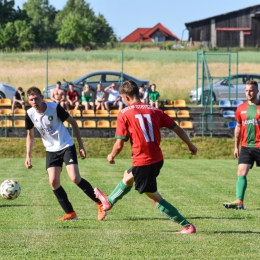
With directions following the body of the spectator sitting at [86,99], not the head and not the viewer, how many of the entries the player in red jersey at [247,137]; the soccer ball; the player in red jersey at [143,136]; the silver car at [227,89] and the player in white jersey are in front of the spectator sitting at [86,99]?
4

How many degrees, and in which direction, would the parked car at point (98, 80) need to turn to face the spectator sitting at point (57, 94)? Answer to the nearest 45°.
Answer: approximately 90° to its left

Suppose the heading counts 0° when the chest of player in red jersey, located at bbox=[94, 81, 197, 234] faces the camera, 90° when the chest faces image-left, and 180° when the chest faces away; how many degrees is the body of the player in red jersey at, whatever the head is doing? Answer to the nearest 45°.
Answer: approximately 135°

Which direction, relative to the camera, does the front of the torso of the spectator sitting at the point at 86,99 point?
toward the camera

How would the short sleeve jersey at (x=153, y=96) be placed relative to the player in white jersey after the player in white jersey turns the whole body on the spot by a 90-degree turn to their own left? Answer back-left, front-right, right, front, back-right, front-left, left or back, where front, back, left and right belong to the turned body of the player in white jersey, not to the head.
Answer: left

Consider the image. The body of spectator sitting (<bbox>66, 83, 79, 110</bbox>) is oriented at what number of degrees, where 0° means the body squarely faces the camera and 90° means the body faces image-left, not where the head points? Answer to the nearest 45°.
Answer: approximately 0°

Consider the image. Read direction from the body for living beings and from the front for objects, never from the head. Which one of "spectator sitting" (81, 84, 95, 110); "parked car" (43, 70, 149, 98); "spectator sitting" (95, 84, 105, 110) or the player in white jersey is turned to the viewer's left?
the parked car

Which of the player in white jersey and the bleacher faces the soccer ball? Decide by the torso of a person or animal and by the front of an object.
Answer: the bleacher

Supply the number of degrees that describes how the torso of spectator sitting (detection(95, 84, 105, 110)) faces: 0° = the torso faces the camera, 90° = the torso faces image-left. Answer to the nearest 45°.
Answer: approximately 0°

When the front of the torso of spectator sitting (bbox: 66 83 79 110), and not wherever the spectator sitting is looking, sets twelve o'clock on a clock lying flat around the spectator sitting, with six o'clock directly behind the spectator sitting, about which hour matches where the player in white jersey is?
The player in white jersey is roughly at 12 o'clock from the spectator sitting.

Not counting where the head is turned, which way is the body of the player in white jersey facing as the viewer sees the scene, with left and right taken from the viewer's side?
facing the viewer

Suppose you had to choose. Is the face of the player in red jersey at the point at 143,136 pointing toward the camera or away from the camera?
away from the camera
